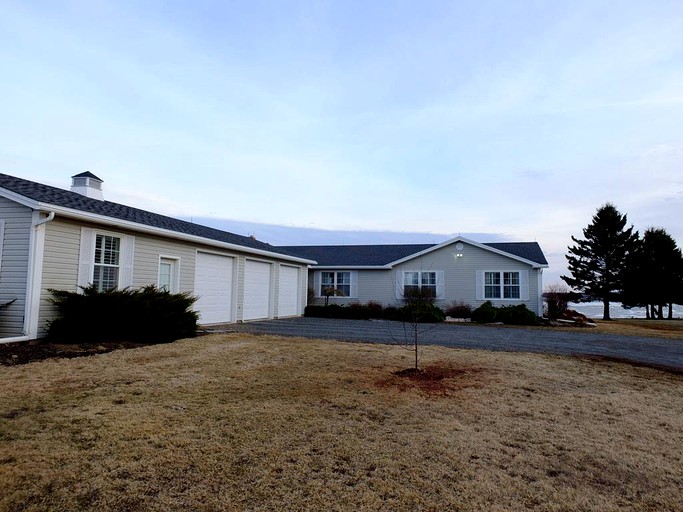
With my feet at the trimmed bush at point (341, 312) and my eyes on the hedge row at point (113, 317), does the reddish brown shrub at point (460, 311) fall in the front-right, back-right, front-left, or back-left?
back-left

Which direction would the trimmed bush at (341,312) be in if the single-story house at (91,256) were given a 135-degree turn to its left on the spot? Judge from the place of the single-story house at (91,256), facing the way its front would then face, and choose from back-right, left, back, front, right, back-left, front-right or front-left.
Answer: front-right

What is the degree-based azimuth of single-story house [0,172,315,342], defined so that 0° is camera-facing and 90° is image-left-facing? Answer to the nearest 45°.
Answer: approximately 315°

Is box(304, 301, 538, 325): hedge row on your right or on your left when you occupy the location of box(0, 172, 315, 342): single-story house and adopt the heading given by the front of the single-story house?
on your left

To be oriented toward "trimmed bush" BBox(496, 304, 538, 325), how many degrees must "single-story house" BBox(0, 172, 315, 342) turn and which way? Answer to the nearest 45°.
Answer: approximately 45° to its left

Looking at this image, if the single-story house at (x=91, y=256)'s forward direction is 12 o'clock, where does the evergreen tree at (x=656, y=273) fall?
The evergreen tree is roughly at 10 o'clock from the single-story house.

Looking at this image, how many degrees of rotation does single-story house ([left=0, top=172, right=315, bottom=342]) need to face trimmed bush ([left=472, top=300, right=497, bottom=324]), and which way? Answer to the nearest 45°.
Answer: approximately 45° to its left

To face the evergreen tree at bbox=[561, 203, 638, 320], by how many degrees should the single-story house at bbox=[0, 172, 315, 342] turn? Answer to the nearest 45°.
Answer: approximately 45° to its left

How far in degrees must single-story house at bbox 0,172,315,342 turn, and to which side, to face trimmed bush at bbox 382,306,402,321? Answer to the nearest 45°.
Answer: approximately 90° to its left
